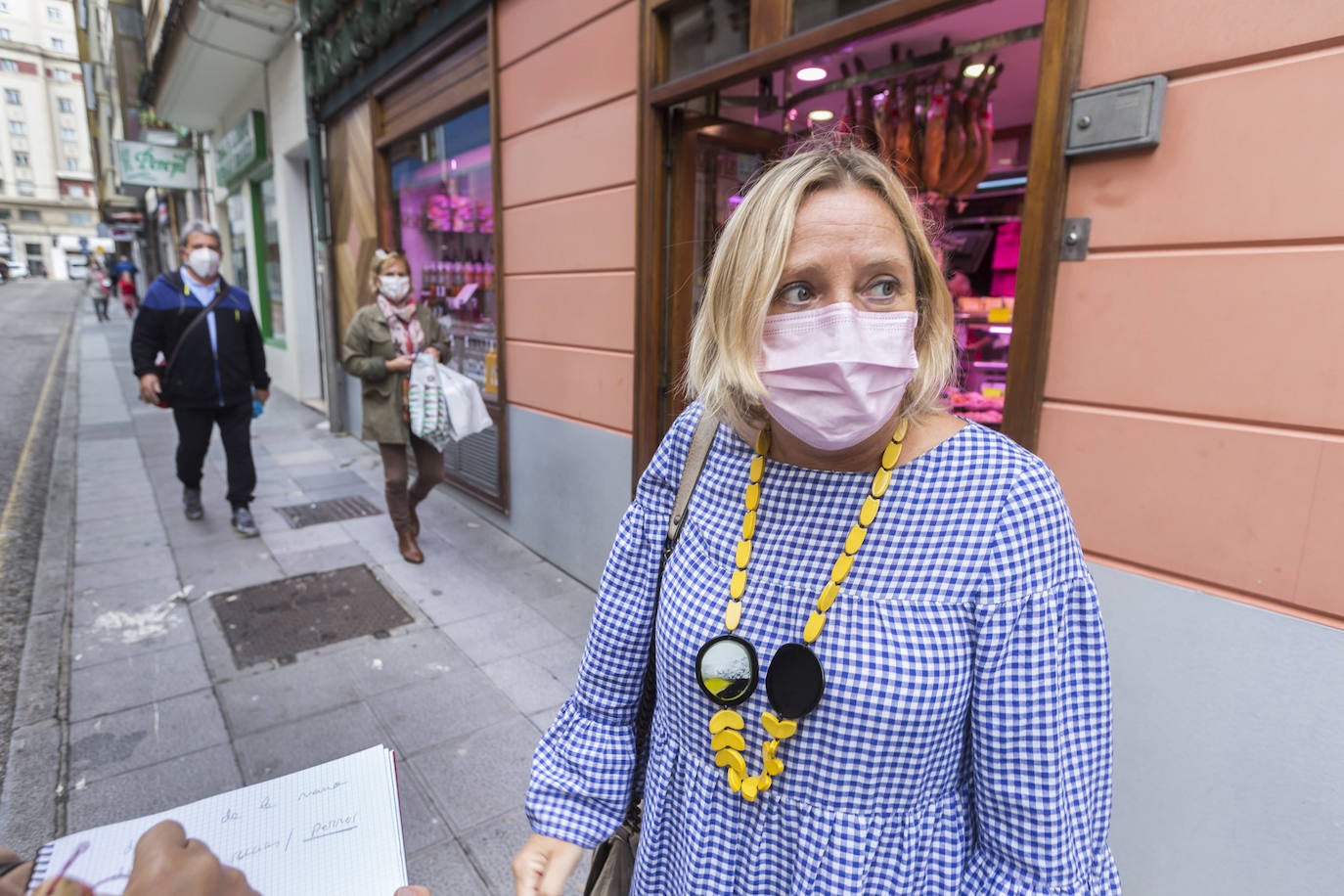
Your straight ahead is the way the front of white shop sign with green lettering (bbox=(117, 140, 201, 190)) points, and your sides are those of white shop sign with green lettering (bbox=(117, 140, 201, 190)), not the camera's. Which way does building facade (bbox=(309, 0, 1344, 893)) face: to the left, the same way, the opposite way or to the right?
to the right

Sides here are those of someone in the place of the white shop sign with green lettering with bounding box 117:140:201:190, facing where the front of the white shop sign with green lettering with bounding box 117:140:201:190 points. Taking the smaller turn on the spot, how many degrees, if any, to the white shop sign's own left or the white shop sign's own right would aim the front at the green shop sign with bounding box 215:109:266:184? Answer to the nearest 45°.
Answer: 0° — it already faces it

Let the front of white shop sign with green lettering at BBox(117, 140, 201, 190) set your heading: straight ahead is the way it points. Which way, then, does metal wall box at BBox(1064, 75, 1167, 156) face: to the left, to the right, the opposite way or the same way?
to the right

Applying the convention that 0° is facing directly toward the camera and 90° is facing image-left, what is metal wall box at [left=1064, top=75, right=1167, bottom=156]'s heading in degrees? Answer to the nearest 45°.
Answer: approximately 45°

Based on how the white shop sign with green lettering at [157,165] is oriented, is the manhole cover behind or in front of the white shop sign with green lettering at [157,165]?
in front

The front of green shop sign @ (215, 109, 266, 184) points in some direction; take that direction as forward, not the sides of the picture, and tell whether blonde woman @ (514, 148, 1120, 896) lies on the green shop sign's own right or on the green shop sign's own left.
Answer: on the green shop sign's own left

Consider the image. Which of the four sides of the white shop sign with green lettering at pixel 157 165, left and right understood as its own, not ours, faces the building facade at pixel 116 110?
back

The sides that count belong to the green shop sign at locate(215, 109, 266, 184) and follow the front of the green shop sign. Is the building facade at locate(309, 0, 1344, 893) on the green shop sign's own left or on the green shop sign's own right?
on the green shop sign's own left
